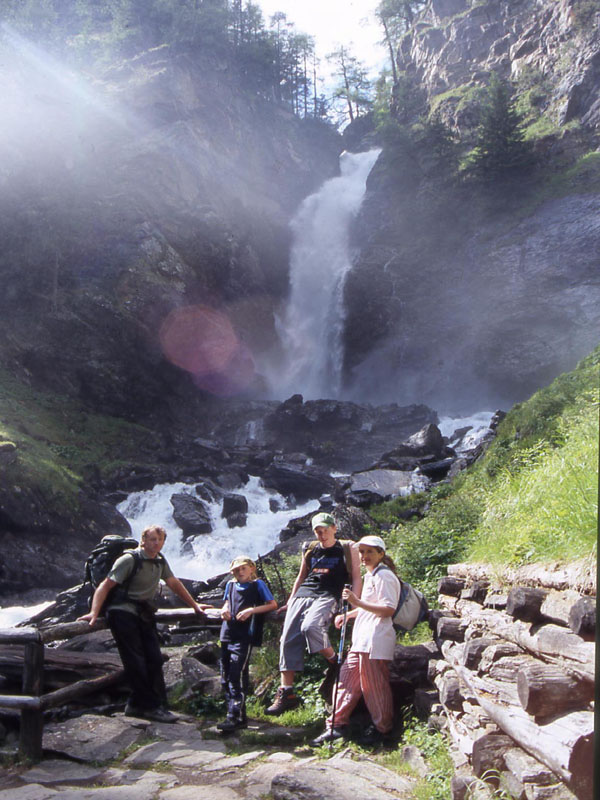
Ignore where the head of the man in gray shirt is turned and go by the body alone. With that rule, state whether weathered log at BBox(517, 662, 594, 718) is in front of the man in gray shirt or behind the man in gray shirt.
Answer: in front

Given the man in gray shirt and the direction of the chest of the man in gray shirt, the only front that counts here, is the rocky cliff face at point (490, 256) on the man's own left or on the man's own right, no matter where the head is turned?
on the man's own left

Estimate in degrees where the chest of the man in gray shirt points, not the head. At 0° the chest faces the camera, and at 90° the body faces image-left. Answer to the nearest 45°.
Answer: approximately 315°

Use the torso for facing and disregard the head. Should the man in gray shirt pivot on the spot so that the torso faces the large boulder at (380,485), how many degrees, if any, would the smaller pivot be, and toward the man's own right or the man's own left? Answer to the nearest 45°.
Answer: approximately 90° to the man's own left
